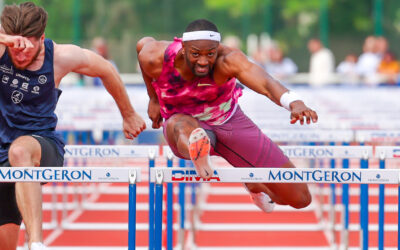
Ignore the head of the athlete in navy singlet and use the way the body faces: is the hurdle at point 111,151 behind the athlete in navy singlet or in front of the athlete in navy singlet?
behind

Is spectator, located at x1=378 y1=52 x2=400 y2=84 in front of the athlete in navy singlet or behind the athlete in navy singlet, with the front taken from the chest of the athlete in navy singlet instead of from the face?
behind

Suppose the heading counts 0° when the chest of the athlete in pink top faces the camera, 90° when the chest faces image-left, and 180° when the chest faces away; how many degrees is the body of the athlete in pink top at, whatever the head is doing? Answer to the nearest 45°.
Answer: approximately 0°

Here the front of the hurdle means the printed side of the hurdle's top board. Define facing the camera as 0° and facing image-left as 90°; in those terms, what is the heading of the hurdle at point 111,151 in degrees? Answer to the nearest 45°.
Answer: approximately 0°

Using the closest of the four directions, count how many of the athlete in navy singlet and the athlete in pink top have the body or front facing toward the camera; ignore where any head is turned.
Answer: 2

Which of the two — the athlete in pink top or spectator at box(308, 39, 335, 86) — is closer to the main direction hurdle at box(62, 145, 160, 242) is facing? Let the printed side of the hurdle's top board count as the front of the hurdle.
the athlete in pink top
